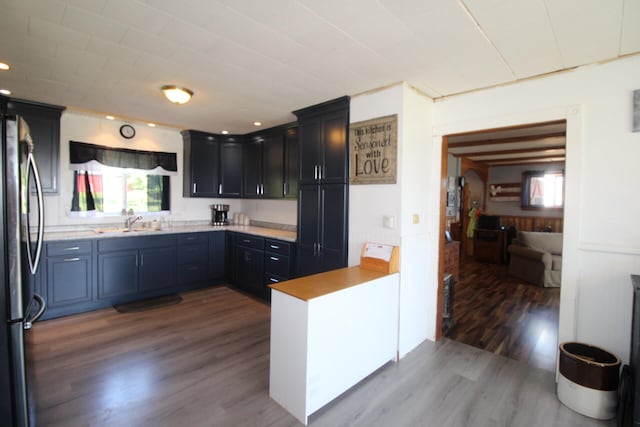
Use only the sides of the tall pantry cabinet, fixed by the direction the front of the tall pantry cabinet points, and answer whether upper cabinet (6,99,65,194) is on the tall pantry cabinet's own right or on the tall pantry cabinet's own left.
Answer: on the tall pantry cabinet's own right

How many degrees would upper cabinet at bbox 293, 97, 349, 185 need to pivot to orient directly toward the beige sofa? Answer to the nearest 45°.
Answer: approximately 180°

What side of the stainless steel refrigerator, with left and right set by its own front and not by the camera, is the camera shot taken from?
right

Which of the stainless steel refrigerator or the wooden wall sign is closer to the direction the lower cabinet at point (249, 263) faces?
the stainless steel refrigerator

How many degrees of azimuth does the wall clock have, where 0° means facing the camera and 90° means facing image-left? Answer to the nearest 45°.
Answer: approximately 0°

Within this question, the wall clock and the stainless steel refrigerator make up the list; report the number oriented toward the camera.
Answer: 1

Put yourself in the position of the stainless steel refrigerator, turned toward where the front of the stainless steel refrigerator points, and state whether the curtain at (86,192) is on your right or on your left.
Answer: on your left
